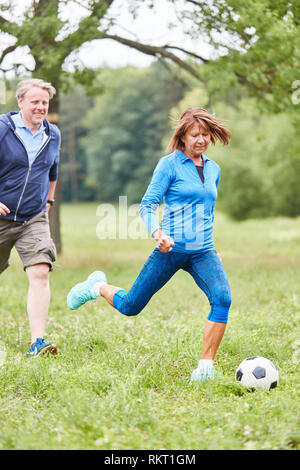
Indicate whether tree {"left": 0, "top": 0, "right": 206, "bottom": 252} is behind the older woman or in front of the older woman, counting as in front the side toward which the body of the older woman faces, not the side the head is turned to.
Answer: behind

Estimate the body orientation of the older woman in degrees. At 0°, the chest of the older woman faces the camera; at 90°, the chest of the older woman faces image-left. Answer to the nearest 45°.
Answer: approximately 315°

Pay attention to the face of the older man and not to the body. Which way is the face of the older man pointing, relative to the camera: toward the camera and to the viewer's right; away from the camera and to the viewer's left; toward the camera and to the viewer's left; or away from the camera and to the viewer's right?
toward the camera and to the viewer's right

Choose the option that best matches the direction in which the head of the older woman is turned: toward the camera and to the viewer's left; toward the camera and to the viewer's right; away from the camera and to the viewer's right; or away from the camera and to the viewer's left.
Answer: toward the camera and to the viewer's right

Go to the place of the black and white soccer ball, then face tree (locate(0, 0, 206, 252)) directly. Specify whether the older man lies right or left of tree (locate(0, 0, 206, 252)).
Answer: left

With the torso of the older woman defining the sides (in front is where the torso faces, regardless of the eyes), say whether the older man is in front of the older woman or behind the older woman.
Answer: behind

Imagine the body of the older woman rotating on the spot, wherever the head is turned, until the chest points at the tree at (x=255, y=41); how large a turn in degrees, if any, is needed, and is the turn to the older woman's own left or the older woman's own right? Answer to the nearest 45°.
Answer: approximately 135° to the older woman's own left
